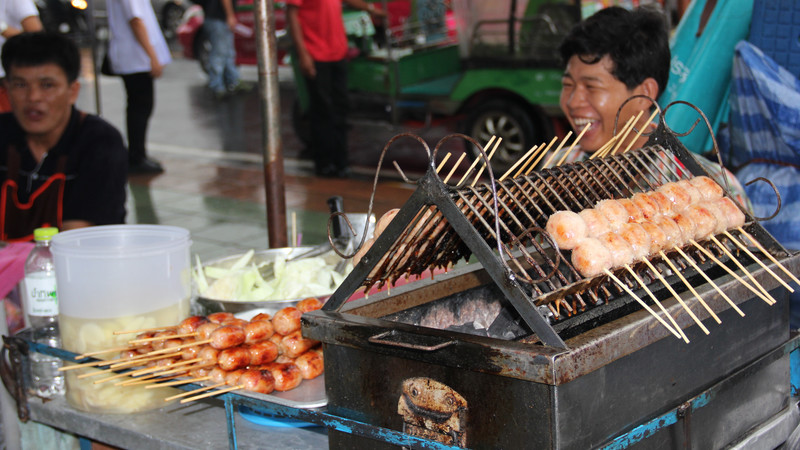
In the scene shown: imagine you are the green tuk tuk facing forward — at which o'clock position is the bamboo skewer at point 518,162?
The bamboo skewer is roughly at 9 o'clock from the green tuk tuk.

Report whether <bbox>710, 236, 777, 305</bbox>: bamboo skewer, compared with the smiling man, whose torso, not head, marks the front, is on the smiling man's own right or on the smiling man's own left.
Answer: on the smiling man's own left

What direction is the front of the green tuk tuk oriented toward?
to the viewer's left

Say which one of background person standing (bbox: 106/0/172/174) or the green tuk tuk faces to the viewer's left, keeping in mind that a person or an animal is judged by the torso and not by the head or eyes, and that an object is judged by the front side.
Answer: the green tuk tuk

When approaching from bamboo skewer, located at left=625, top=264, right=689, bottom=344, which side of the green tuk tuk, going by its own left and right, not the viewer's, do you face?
left

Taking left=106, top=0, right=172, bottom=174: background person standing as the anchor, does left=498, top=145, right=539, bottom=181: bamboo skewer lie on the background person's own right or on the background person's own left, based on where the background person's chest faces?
on the background person's own right

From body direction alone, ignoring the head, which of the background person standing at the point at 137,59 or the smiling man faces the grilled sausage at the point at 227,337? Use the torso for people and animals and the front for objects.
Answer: the smiling man

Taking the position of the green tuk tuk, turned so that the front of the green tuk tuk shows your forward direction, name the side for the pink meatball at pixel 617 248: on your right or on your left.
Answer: on your left
